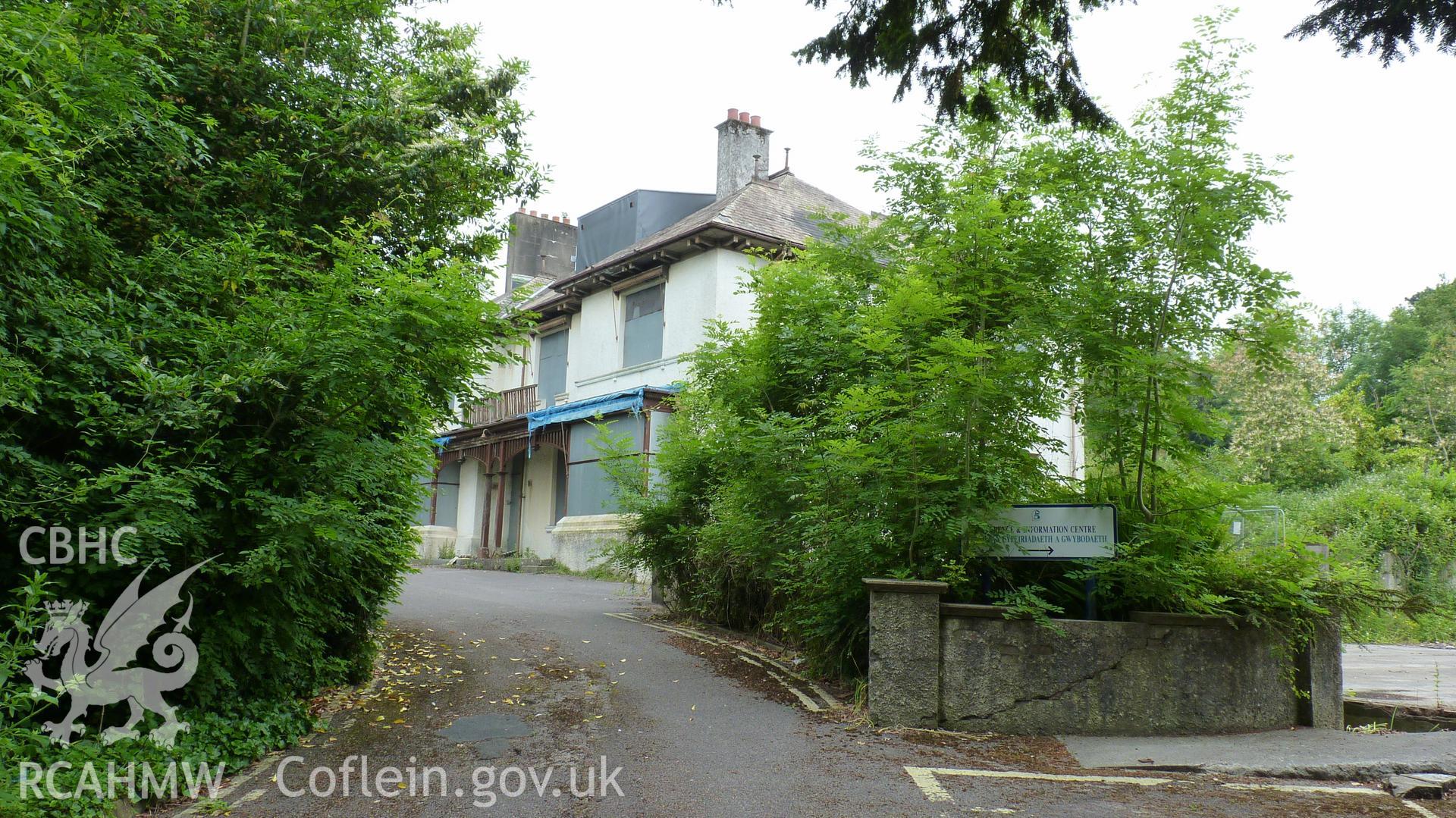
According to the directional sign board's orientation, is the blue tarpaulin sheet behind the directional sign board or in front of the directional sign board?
behind

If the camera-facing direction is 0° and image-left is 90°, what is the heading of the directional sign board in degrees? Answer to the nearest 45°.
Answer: approximately 0°

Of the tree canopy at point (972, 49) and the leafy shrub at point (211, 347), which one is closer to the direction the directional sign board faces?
the tree canopy

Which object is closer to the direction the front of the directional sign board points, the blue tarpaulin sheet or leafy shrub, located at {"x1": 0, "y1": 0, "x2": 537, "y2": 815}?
the leafy shrub

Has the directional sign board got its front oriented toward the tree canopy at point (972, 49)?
yes

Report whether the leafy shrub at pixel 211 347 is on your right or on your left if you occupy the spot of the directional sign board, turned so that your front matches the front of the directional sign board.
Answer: on your right
